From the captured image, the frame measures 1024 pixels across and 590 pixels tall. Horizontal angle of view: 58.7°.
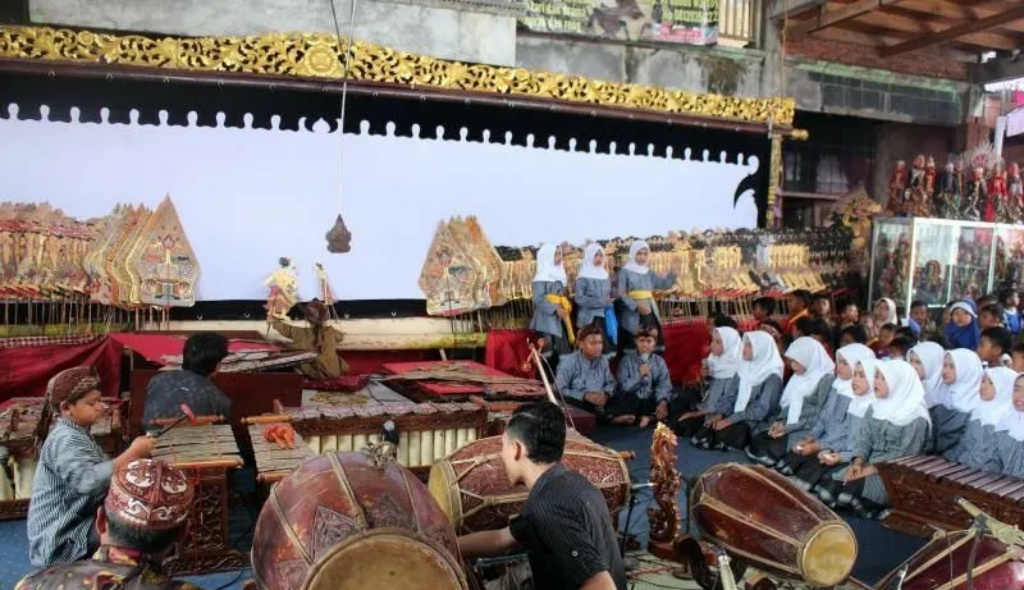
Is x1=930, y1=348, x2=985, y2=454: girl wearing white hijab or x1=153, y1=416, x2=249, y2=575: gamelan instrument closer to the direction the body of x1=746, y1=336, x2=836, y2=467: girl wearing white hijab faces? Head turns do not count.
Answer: the gamelan instrument

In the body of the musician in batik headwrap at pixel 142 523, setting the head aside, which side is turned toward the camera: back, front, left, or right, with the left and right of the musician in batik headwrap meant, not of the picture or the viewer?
back

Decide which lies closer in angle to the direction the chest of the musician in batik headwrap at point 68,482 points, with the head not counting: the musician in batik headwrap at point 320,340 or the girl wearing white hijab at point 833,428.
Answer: the girl wearing white hijab

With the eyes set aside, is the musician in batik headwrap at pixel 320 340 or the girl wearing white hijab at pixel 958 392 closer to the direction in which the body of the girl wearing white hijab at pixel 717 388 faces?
the musician in batik headwrap

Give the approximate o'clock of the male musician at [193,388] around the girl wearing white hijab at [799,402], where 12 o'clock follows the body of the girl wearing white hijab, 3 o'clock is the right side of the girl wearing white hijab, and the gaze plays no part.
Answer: The male musician is roughly at 12 o'clock from the girl wearing white hijab.

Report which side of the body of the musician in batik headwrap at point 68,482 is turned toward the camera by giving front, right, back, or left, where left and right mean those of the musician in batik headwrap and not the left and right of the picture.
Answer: right

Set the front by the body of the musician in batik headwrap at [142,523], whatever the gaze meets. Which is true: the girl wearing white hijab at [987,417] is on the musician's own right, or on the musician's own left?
on the musician's own right

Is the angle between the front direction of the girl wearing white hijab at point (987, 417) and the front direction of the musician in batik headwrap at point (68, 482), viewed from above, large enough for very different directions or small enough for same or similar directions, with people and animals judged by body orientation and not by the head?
very different directions

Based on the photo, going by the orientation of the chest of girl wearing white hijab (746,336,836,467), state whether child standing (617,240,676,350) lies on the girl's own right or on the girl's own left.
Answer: on the girl's own right

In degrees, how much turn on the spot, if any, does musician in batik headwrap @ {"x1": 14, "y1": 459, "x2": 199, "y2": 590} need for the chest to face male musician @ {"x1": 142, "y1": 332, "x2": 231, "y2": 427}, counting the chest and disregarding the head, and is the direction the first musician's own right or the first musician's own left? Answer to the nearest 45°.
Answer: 0° — they already face them

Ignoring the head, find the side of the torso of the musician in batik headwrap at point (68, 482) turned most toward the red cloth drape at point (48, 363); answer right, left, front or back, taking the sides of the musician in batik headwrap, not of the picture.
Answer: left

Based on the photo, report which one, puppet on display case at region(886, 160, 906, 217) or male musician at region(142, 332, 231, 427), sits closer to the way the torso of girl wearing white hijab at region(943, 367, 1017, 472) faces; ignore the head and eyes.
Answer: the male musician

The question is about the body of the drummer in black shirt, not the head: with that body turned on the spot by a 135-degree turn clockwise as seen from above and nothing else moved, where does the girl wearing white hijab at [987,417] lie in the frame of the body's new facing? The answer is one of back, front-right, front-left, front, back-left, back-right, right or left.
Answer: front-left
